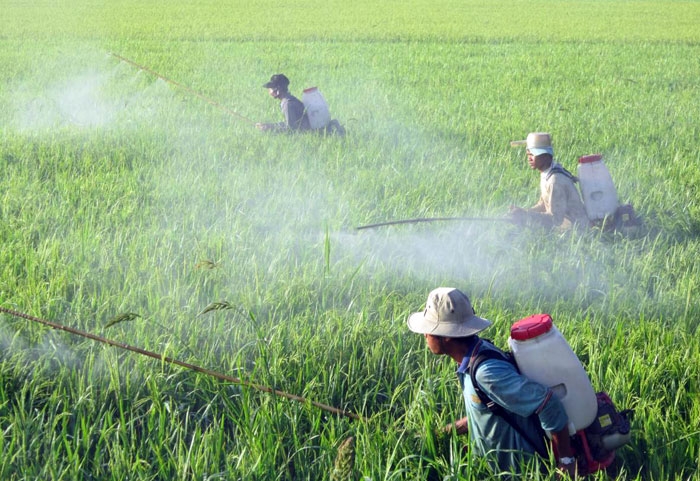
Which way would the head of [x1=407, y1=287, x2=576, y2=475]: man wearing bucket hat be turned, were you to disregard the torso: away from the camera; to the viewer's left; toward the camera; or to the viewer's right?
to the viewer's left

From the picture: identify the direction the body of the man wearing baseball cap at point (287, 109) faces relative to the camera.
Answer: to the viewer's left

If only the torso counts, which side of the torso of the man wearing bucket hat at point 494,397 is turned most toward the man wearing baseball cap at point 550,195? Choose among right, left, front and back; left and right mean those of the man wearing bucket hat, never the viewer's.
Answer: right

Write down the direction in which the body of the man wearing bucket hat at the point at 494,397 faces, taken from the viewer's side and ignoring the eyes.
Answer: to the viewer's left

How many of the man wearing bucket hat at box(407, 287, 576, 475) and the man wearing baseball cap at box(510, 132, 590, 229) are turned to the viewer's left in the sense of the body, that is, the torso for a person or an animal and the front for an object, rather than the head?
2

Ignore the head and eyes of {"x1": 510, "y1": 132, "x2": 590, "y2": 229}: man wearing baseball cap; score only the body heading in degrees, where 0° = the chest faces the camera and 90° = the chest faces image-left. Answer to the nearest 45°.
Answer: approximately 90°

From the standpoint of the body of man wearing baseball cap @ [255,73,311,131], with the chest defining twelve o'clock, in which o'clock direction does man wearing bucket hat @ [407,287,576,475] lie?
The man wearing bucket hat is roughly at 9 o'clock from the man wearing baseball cap.

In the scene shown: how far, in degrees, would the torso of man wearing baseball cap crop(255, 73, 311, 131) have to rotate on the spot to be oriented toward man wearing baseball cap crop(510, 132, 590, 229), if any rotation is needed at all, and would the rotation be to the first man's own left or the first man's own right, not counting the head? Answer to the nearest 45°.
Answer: approximately 135° to the first man's own left

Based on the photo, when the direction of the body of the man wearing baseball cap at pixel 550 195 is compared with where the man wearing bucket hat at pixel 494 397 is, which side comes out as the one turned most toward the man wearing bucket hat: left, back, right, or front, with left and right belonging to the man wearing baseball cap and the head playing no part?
left

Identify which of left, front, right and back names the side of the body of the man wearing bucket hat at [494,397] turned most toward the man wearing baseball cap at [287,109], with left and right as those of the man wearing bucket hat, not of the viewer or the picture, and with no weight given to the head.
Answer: right
